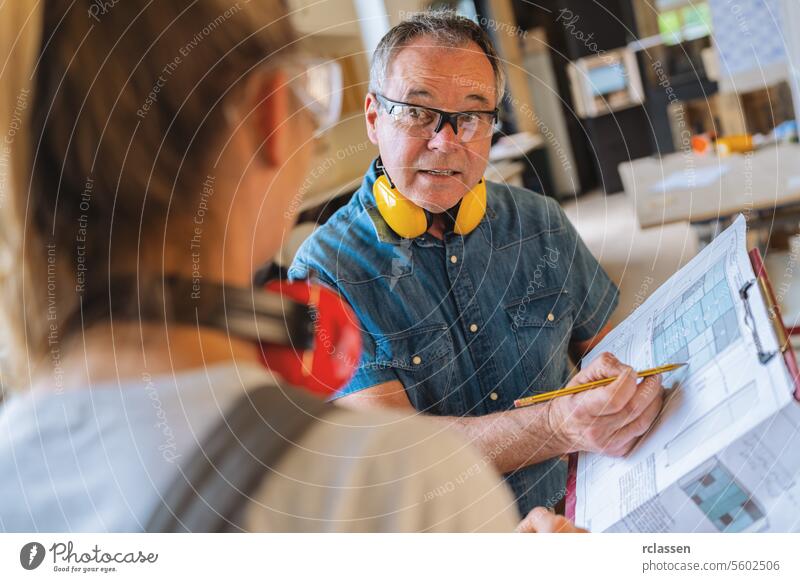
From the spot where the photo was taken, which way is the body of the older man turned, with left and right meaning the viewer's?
facing the viewer
